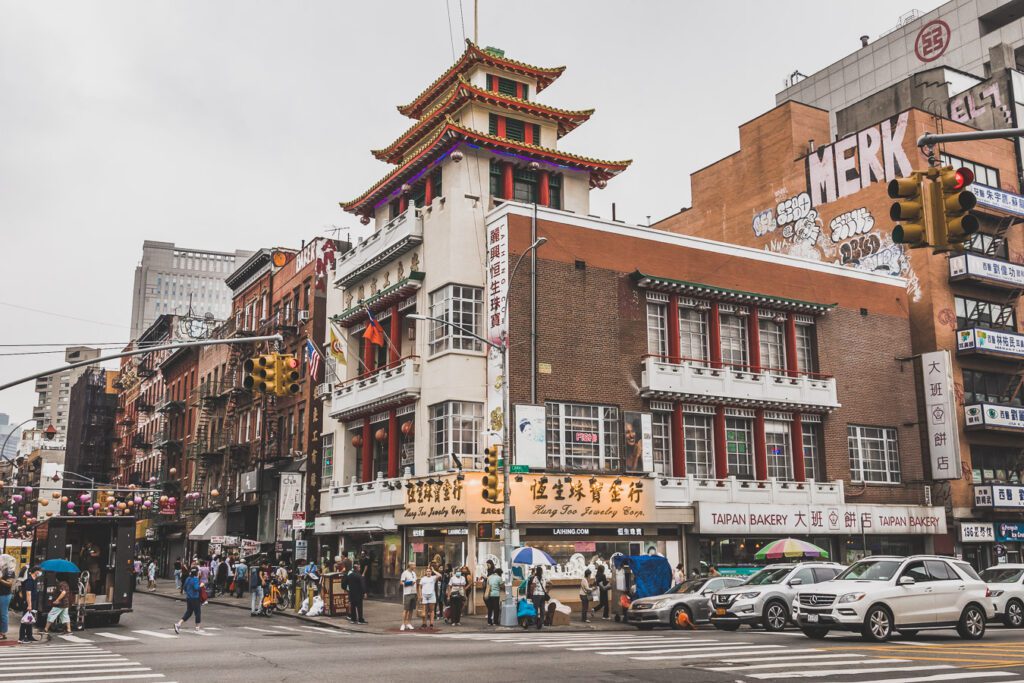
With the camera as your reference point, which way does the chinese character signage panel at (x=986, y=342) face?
facing the viewer and to the right of the viewer

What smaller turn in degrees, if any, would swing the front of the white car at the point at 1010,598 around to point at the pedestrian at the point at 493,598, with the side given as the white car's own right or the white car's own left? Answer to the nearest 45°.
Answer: approximately 45° to the white car's own right

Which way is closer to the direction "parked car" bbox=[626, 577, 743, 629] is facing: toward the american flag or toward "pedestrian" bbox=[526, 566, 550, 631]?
the pedestrian

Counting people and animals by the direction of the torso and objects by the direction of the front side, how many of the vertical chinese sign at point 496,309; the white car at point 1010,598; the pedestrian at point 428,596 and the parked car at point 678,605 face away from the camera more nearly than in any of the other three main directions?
0

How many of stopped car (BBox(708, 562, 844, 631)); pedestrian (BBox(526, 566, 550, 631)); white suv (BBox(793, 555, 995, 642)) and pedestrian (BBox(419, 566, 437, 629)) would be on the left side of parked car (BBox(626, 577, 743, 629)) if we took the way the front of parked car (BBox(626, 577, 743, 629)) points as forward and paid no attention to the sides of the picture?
2

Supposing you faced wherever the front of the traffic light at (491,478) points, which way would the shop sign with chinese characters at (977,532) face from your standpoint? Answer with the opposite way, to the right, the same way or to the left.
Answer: the same way

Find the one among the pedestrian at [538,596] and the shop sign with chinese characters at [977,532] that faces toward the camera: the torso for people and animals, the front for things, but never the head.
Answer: the shop sign with chinese characters

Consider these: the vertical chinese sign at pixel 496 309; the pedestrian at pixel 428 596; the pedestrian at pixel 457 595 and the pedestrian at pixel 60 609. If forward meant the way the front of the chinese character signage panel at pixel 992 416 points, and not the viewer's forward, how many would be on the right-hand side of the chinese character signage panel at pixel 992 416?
4

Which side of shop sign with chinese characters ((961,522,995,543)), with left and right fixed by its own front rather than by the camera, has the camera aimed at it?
front

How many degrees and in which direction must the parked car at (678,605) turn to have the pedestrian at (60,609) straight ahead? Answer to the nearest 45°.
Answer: approximately 45° to its right

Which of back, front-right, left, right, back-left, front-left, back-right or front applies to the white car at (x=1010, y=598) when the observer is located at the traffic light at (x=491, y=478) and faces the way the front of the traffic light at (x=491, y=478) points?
back-left

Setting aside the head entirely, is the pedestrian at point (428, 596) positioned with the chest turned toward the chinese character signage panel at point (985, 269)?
no

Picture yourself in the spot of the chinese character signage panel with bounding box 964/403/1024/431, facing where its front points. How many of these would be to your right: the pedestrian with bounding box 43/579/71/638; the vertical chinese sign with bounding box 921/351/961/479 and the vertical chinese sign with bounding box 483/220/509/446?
3
